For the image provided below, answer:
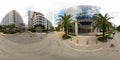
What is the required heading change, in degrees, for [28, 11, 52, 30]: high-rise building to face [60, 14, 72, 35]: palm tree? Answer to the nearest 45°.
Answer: approximately 45° to its left

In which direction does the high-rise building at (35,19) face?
toward the camera

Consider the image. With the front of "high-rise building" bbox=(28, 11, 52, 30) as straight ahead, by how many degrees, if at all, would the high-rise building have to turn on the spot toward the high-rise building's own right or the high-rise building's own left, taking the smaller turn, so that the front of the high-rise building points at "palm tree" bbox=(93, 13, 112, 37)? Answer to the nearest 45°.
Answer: approximately 45° to the high-rise building's own left

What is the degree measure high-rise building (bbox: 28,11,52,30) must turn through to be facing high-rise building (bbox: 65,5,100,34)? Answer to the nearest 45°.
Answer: approximately 45° to its left
